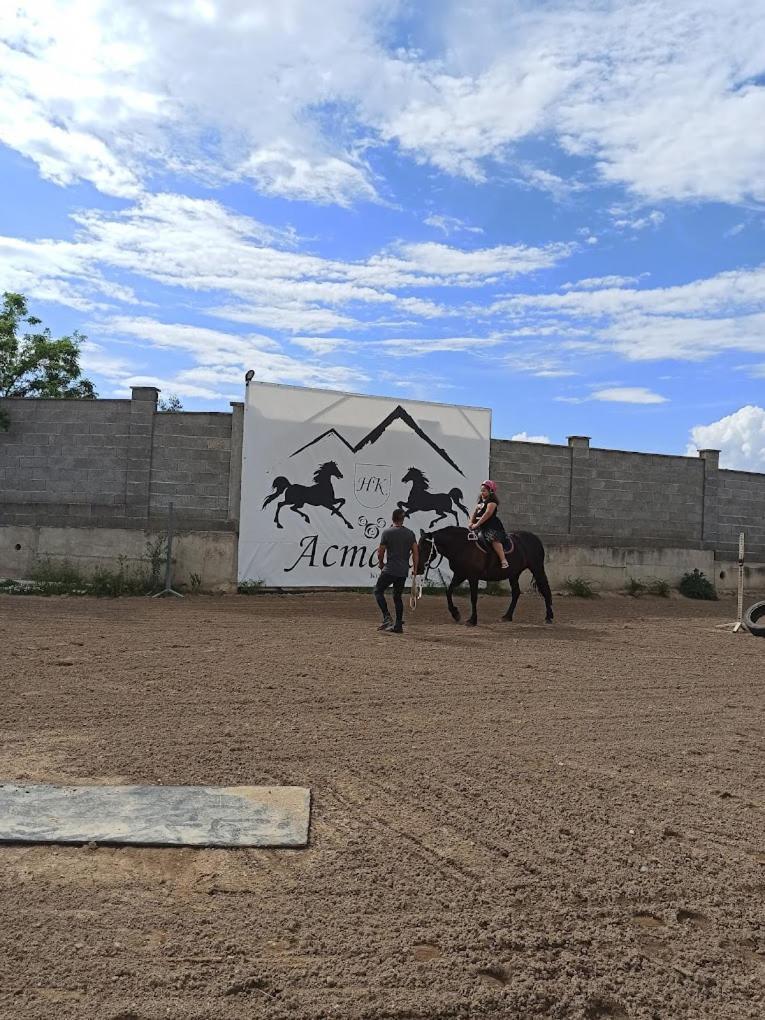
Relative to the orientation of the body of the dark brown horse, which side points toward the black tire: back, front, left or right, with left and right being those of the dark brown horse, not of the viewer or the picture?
back

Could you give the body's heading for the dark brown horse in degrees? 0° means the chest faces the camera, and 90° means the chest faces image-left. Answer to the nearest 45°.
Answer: approximately 90°

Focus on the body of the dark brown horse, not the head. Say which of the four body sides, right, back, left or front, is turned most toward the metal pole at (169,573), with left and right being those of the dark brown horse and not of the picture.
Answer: front

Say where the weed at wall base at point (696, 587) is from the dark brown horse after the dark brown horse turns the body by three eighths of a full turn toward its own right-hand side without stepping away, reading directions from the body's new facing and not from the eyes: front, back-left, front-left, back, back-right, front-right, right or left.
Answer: front

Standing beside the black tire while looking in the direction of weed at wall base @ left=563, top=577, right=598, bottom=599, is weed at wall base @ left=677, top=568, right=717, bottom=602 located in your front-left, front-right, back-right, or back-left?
front-right

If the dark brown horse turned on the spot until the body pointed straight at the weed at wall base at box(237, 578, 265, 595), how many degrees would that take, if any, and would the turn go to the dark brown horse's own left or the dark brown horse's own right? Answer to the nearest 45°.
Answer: approximately 45° to the dark brown horse's own right

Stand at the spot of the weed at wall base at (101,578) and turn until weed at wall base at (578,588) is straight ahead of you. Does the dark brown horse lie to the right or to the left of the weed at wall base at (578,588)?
right

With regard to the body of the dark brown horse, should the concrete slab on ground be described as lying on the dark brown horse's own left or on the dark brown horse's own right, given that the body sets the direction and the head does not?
on the dark brown horse's own left

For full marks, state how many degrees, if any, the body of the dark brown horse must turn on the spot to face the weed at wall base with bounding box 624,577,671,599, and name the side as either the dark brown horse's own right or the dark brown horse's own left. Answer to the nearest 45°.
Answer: approximately 135° to the dark brown horse's own right

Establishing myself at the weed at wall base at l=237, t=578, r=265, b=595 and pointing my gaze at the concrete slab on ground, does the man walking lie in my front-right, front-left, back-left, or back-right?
front-left

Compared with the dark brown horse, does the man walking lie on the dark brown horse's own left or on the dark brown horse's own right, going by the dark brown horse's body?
on the dark brown horse's own left

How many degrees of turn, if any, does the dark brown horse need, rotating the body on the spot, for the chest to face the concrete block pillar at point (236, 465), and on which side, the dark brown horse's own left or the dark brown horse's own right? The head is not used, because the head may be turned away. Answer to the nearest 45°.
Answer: approximately 45° to the dark brown horse's own right

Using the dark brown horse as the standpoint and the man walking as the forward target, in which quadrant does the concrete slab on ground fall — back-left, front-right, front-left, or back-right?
front-left
